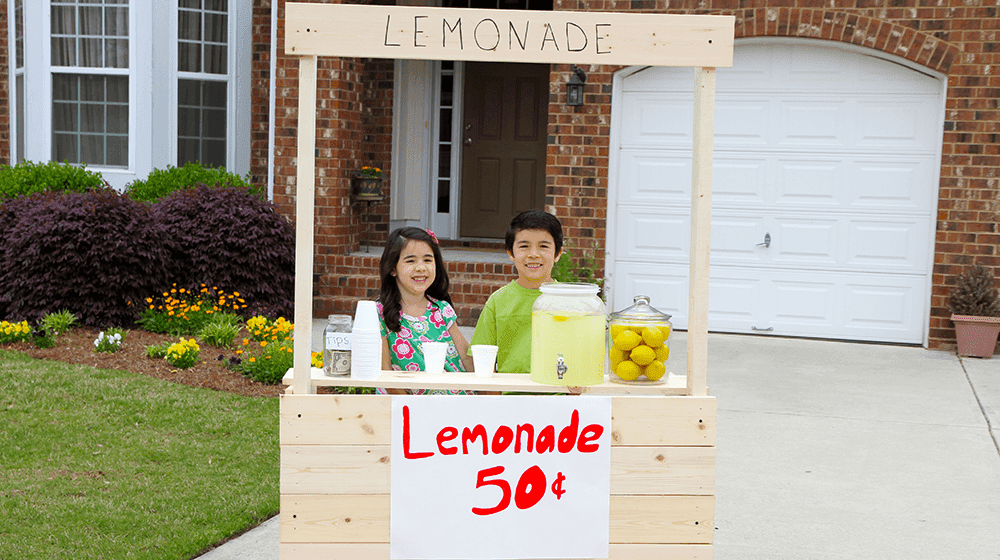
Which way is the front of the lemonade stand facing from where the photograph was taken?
facing the viewer

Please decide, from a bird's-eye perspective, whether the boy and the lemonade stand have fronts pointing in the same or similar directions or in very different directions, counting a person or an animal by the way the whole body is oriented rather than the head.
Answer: same or similar directions

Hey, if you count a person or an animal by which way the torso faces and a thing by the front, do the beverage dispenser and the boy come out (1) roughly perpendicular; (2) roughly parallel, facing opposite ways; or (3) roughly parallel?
roughly parallel

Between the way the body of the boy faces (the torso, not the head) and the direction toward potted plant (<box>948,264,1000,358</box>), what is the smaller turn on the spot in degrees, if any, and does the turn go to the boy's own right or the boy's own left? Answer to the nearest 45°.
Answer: approximately 135° to the boy's own left

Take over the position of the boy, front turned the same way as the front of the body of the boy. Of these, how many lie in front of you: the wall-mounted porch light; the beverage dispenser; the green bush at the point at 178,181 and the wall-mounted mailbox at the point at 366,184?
1

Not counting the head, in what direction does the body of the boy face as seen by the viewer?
toward the camera

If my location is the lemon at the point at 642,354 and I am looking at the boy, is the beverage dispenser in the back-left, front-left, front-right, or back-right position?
front-left

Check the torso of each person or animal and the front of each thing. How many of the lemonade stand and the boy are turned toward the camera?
2

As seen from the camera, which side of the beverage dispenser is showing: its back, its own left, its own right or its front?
front

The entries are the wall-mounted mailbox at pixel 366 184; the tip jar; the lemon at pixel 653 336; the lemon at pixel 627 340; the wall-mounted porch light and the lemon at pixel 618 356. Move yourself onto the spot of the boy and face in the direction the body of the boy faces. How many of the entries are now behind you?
2

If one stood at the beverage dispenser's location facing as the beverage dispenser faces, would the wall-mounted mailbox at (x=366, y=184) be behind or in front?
behind

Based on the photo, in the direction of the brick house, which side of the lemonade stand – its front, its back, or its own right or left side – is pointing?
back

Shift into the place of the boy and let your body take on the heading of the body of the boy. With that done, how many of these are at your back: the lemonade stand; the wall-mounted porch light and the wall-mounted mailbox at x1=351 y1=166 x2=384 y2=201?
2

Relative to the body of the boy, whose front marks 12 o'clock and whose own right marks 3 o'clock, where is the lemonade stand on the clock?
The lemonade stand is roughly at 12 o'clock from the boy.
